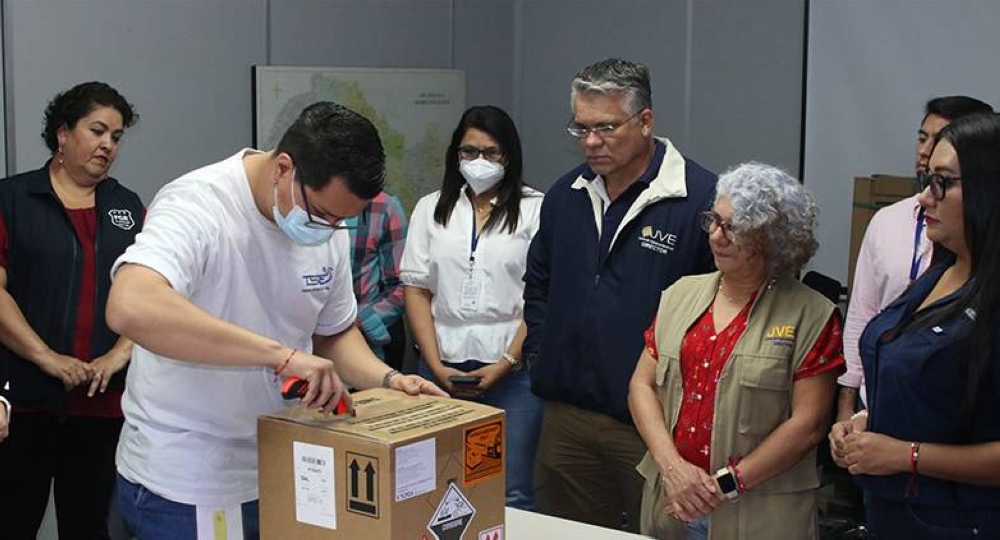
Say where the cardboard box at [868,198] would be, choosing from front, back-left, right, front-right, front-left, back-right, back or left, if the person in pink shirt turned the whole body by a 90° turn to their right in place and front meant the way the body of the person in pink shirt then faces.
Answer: front-right

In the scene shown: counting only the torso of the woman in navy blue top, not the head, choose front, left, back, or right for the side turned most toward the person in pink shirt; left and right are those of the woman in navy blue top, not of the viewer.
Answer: right

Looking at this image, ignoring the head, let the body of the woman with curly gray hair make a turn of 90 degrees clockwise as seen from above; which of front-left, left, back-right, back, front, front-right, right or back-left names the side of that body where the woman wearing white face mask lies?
front

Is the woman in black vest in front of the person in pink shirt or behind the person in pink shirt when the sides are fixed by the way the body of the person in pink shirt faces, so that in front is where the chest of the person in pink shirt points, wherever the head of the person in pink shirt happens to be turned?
in front

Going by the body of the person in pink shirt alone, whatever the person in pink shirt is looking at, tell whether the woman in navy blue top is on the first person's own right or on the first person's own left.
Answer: on the first person's own left

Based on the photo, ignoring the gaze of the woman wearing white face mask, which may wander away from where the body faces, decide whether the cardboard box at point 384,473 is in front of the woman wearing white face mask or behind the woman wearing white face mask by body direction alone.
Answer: in front

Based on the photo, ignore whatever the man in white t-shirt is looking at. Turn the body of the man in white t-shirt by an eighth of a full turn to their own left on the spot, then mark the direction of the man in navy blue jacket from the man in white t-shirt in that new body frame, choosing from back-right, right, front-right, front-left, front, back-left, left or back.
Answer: front-left

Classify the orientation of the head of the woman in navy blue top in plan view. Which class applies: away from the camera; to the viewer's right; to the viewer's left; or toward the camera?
to the viewer's left

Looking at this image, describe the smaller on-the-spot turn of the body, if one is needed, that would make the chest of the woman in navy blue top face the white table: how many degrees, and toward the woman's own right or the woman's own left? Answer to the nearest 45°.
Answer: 0° — they already face it

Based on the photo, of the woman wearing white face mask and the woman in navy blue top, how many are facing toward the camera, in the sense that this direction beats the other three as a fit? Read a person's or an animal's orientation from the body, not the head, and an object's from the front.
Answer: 1

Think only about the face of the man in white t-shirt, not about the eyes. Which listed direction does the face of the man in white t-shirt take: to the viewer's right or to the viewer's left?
to the viewer's right

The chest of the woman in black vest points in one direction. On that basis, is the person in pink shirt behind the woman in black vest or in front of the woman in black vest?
in front

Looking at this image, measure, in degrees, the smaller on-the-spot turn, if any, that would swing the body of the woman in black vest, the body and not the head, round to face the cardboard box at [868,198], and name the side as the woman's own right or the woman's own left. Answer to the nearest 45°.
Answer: approximately 45° to the woman's own left

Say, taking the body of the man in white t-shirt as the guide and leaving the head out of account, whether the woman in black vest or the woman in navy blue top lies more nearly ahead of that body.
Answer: the woman in navy blue top
